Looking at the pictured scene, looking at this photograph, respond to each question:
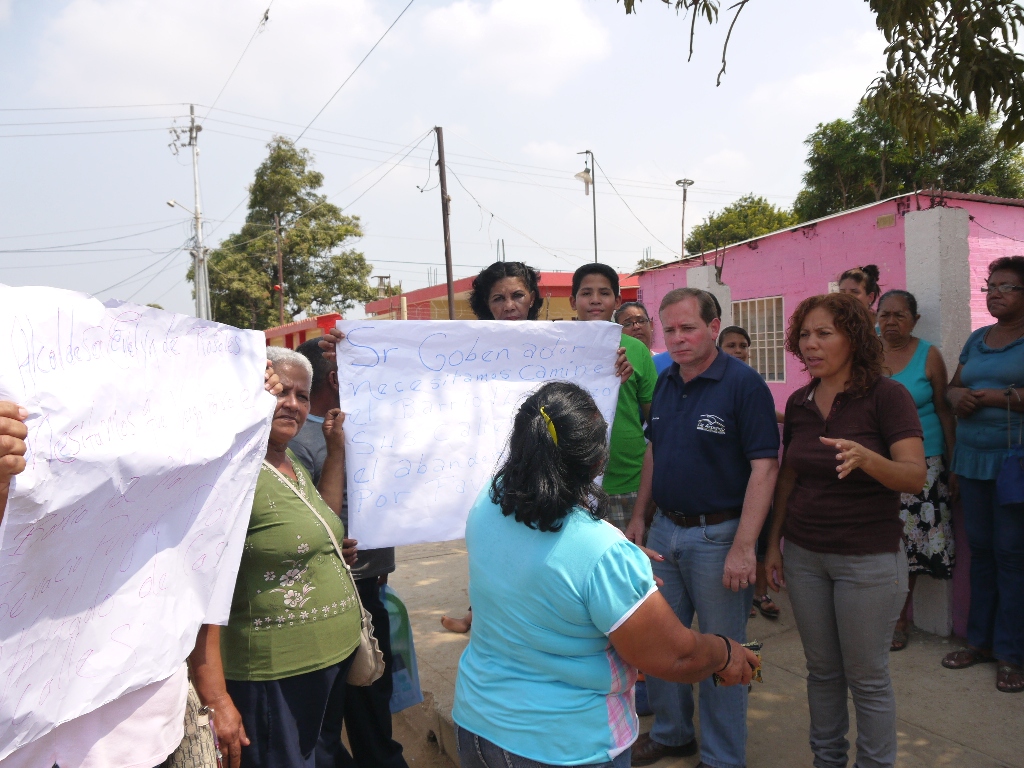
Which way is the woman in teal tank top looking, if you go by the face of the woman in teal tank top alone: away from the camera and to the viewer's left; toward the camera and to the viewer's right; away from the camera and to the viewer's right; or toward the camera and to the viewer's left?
toward the camera and to the viewer's left

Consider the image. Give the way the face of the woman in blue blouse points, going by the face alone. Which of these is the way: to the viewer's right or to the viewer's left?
to the viewer's left

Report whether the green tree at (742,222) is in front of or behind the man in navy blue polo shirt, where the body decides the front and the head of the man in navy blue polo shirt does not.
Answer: behind

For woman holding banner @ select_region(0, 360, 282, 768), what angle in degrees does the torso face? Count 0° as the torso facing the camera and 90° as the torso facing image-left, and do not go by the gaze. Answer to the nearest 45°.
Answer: approximately 0°

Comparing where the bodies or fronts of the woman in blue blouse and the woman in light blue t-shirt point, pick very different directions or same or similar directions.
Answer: very different directions

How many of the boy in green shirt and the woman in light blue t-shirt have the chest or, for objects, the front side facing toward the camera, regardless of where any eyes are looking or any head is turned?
1

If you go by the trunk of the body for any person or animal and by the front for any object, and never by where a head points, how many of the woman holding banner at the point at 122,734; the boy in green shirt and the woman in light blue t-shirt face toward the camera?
2

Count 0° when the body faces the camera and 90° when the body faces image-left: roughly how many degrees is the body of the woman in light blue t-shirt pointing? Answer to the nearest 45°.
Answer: approximately 225°

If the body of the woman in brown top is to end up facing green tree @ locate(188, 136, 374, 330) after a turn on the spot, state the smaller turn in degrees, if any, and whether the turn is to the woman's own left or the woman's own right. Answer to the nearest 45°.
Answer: approximately 90° to the woman's own right

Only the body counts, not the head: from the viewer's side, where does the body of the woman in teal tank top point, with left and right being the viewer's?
facing the viewer and to the left of the viewer
